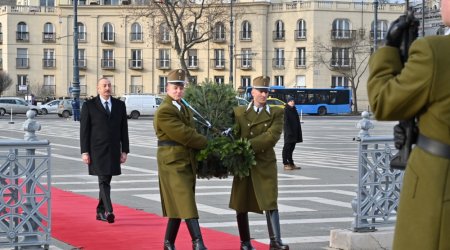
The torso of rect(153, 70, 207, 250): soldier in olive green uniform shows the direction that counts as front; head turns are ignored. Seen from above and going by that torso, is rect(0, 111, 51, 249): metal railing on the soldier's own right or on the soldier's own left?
on the soldier's own right

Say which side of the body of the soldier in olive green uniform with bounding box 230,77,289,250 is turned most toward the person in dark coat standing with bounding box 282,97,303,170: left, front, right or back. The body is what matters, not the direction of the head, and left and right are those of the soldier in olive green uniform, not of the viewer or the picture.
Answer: back

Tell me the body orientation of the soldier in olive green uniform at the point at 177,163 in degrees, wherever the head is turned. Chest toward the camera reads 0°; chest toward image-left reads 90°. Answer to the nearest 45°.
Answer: approximately 315°

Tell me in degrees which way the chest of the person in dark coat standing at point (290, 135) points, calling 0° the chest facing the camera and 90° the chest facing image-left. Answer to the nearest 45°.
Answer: approximately 270°

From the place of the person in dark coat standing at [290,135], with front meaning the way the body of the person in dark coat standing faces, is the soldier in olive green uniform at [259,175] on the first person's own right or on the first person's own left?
on the first person's own right

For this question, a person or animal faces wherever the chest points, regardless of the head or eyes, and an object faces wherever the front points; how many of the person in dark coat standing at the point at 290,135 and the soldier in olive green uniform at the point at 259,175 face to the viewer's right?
1

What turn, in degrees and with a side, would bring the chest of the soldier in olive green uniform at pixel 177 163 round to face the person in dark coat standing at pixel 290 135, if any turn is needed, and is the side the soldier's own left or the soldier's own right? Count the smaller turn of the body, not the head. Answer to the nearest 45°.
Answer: approximately 135° to the soldier's own left

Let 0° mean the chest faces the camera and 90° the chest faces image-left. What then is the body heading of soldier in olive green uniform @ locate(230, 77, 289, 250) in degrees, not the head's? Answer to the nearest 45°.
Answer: approximately 0°
